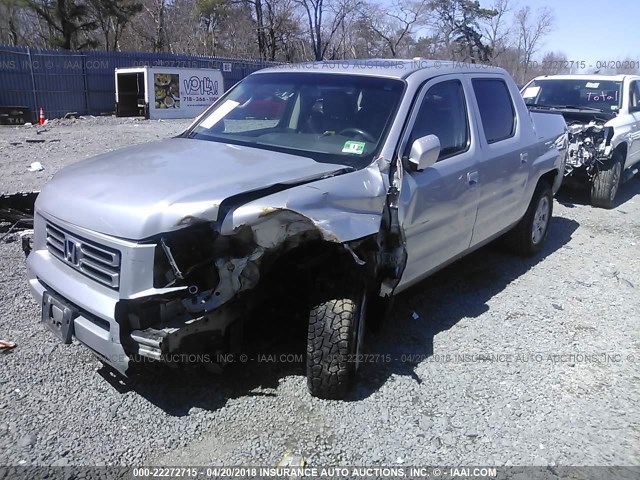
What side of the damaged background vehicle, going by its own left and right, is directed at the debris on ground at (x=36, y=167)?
right

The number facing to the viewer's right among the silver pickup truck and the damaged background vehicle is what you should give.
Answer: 0

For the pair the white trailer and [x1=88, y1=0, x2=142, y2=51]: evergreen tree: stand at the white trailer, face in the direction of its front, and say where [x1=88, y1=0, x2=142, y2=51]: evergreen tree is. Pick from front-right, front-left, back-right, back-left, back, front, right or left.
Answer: front-left

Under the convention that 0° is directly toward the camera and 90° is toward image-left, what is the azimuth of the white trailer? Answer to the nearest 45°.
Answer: approximately 225°

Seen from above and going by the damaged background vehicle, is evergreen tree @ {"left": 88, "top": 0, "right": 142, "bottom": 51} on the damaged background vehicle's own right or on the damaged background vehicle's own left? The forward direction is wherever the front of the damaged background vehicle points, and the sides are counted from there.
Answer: on the damaged background vehicle's own right

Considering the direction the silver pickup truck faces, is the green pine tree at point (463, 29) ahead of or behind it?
behind

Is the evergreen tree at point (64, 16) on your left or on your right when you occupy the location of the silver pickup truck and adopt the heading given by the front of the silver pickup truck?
on your right

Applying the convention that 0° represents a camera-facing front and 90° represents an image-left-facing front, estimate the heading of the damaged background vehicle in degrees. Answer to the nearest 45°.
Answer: approximately 45°
